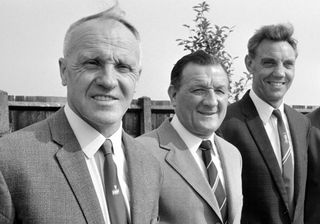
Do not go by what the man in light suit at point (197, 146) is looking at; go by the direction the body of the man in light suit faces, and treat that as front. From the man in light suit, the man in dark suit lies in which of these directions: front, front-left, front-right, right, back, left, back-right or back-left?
left

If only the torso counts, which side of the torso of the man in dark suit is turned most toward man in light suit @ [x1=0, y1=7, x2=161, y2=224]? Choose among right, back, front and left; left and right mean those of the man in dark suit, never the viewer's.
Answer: right

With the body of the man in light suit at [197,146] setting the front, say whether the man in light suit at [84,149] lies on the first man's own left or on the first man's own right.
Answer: on the first man's own right

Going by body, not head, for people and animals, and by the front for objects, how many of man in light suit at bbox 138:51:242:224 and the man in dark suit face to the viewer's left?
0

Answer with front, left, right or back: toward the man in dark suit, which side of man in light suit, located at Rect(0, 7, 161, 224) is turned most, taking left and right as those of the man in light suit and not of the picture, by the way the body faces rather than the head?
left

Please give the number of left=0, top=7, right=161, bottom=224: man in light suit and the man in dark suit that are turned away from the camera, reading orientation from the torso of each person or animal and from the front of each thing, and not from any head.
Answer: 0

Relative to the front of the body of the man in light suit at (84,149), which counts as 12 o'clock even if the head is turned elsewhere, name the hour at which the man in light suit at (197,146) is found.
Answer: the man in light suit at (197,146) is roughly at 9 o'clock from the man in light suit at (84,149).
